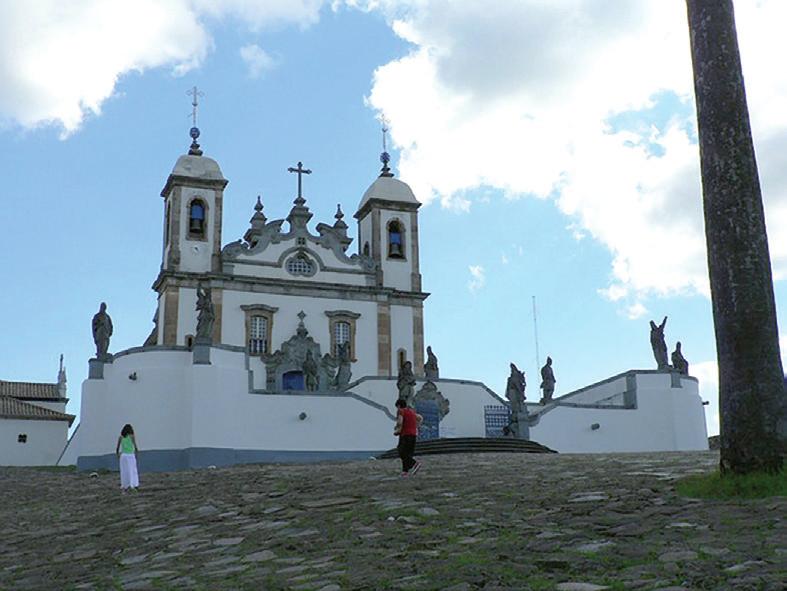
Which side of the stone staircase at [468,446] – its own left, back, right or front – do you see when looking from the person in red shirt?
front

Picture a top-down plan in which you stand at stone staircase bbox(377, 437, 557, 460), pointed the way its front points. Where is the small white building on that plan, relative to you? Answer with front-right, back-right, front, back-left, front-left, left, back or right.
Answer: back-right

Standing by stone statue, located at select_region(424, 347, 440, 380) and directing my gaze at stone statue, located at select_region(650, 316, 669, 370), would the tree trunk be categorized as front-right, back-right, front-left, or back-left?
front-right

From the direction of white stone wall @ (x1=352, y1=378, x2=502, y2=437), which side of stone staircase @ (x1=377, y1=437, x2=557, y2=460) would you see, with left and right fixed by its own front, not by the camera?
back

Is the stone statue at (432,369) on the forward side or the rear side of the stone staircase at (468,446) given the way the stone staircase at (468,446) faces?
on the rear side

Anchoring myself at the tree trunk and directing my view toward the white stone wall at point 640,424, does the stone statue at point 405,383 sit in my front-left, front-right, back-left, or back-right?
front-left

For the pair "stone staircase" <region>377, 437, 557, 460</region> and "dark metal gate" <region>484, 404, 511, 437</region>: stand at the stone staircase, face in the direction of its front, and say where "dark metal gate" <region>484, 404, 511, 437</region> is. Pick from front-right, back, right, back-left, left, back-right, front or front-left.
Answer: back

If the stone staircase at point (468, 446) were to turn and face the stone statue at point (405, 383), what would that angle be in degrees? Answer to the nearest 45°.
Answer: approximately 135° to its right

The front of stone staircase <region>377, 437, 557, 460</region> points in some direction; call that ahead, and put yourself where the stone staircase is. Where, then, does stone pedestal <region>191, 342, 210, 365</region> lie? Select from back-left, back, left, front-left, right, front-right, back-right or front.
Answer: right

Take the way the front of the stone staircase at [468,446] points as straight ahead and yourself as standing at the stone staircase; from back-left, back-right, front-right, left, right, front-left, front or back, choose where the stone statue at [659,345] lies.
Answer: back-left

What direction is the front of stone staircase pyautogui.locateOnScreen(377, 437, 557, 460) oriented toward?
toward the camera

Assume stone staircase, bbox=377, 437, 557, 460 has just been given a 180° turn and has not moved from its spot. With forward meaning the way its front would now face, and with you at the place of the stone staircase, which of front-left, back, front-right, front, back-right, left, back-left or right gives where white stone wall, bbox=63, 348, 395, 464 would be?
left

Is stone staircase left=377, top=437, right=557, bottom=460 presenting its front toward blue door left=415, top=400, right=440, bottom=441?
no

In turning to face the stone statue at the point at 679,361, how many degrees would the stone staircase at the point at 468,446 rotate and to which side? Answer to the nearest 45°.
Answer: approximately 135° to its left

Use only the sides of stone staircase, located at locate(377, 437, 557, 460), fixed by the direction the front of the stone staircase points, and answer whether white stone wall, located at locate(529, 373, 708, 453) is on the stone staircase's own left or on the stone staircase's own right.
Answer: on the stone staircase's own left

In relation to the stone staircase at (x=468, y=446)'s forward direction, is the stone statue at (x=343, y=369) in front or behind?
behind

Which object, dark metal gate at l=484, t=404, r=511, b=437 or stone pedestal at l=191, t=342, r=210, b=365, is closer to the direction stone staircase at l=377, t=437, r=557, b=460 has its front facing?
the stone pedestal
